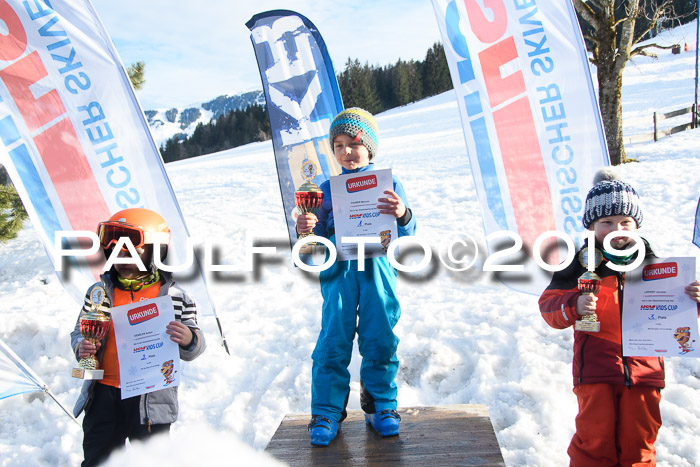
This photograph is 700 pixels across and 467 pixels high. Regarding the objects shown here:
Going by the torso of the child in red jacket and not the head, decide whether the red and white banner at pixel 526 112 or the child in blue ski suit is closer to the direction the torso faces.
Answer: the child in blue ski suit

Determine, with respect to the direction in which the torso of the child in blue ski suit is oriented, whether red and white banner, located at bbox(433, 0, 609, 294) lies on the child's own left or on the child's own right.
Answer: on the child's own left

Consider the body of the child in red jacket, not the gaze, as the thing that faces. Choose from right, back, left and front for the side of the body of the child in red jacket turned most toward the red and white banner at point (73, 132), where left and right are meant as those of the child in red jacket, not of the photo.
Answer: right

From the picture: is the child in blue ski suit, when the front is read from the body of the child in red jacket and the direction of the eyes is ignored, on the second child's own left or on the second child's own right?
on the second child's own right

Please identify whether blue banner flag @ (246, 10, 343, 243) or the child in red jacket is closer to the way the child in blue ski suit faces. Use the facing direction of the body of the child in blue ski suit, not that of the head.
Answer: the child in red jacket

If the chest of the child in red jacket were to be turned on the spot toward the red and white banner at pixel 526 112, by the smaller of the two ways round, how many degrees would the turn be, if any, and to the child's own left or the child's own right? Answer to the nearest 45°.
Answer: approximately 180°

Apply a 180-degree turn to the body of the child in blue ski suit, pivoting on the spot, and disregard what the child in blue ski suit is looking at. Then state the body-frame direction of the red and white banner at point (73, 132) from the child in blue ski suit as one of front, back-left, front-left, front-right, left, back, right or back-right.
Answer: front-left

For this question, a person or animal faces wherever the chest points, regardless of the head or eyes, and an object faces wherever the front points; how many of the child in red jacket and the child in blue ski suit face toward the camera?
2

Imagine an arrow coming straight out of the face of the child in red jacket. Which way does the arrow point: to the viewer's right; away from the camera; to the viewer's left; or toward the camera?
toward the camera

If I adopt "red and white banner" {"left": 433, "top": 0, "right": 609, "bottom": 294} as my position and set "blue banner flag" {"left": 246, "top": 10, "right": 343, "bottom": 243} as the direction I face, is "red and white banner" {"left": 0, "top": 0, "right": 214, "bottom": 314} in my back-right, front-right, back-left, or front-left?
front-left

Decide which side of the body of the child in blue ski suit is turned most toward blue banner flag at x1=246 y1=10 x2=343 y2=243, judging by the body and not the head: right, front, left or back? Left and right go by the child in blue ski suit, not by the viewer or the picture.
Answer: back

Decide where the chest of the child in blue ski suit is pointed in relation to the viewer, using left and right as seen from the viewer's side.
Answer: facing the viewer

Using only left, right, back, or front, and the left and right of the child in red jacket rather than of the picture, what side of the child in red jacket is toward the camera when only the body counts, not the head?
front
